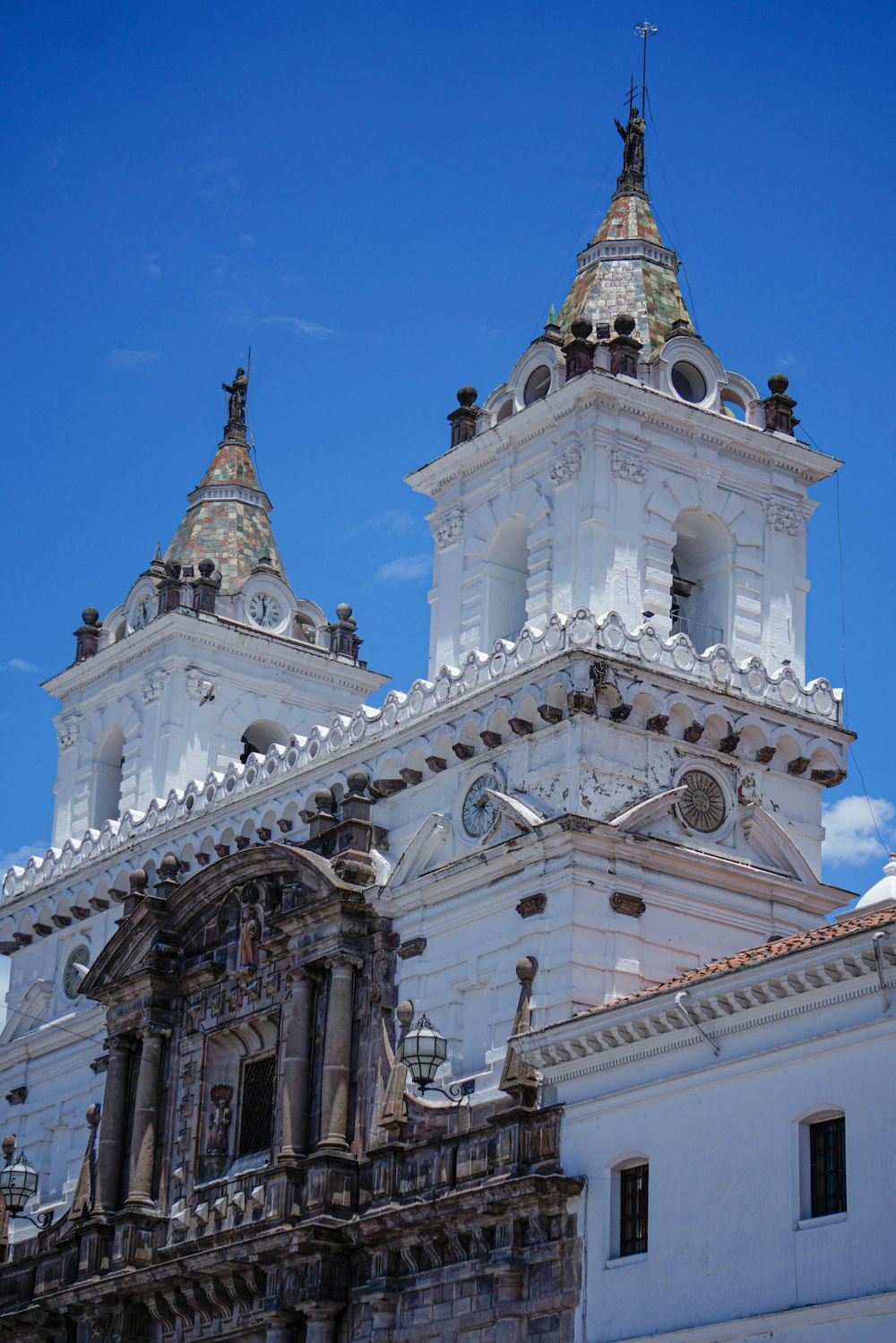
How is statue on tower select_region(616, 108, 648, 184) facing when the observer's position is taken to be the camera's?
facing the viewer and to the left of the viewer
